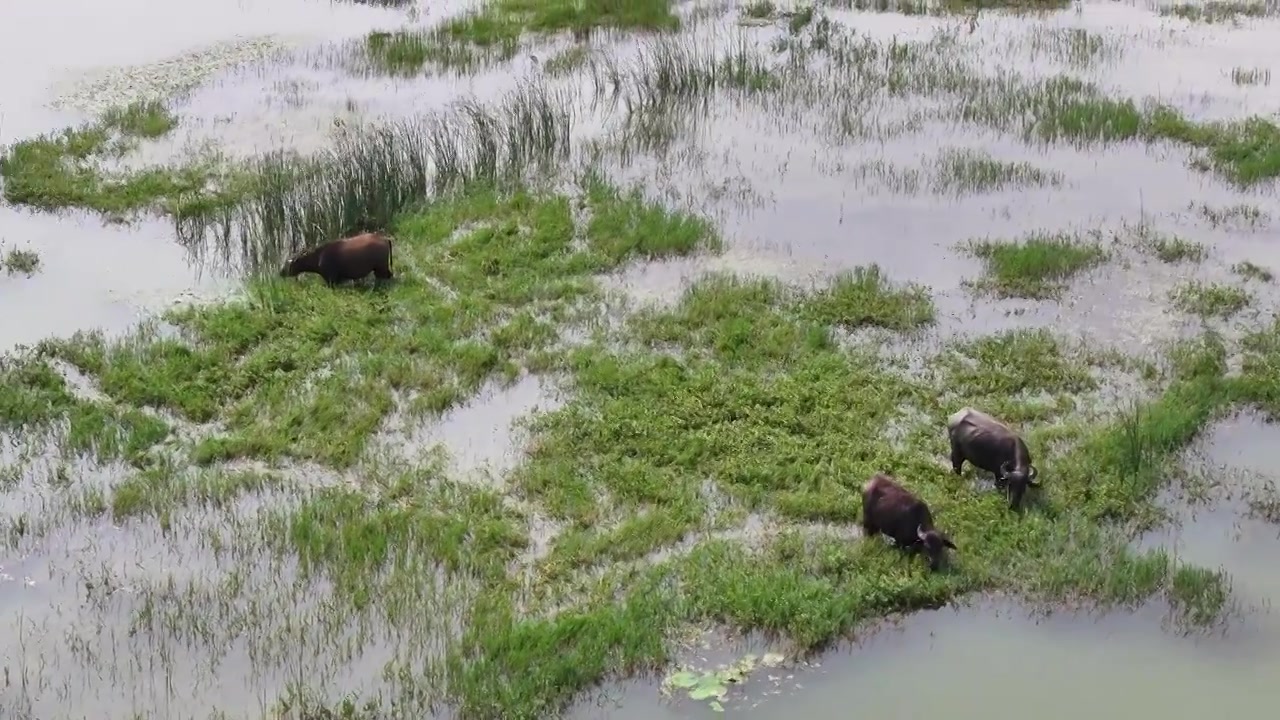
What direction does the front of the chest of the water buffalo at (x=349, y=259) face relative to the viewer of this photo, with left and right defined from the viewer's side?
facing to the left of the viewer

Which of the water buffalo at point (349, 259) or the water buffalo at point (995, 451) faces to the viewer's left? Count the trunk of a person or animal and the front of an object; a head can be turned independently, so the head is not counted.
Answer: the water buffalo at point (349, 259)

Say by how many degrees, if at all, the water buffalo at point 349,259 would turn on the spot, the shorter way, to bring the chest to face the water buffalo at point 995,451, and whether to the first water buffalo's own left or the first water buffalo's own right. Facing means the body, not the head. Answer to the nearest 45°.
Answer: approximately 135° to the first water buffalo's own left

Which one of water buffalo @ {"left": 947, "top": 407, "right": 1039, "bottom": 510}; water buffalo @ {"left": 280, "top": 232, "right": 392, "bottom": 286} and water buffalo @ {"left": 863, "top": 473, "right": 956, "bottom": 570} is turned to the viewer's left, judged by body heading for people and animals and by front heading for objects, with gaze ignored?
water buffalo @ {"left": 280, "top": 232, "right": 392, "bottom": 286}

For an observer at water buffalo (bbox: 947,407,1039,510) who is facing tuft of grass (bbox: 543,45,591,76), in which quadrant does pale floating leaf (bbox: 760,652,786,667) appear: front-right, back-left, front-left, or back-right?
back-left

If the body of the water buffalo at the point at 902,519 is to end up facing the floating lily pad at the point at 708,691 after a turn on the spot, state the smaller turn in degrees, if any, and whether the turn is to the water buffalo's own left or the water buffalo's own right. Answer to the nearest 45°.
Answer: approximately 90° to the water buffalo's own right

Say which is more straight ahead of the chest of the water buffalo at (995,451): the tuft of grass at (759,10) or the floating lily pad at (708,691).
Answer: the floating lily pad

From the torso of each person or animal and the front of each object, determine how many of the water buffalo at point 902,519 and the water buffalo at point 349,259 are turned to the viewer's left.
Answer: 1

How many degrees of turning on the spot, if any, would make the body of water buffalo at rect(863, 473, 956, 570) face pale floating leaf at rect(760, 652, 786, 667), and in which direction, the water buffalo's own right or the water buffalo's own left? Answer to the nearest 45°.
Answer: approximately 90° to the water buffalo's own right

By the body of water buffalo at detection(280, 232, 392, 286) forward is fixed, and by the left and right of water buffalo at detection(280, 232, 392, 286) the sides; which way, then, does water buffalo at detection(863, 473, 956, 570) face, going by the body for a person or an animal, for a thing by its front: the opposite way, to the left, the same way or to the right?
to the left

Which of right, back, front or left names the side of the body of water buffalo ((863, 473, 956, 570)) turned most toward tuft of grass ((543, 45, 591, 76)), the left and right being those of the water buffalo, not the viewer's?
back

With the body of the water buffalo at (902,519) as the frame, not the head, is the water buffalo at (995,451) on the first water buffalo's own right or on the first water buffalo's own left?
on the first water buffalo's own left

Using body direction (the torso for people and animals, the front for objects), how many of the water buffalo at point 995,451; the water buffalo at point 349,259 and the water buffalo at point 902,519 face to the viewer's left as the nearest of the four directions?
1

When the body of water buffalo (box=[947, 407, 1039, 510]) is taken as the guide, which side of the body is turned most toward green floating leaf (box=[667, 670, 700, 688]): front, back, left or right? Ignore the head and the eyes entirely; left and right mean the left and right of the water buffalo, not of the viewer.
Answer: right

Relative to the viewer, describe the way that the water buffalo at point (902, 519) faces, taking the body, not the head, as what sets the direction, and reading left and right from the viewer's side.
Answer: facing the viewer and to the right of the viewer

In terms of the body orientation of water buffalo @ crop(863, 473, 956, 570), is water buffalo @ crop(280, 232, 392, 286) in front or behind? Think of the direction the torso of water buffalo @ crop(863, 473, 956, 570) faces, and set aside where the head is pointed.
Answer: behind
